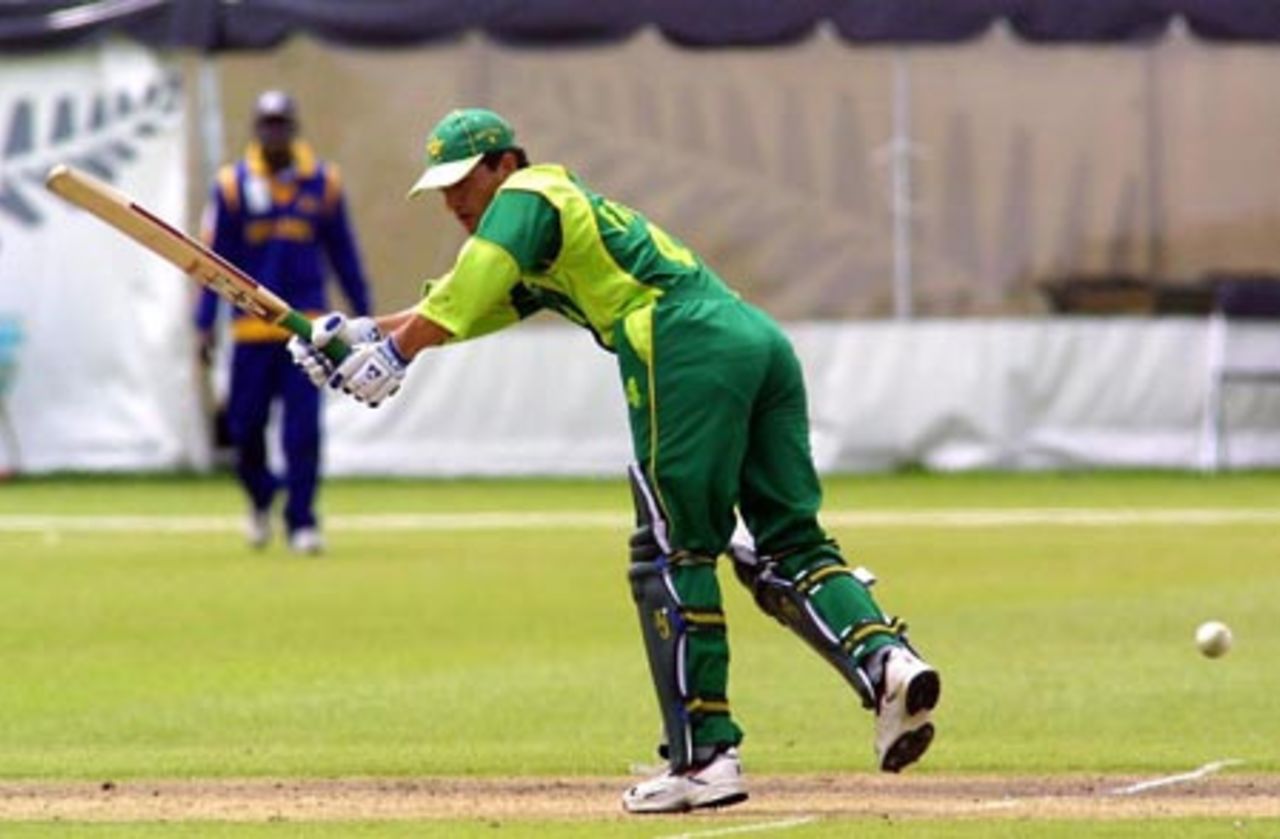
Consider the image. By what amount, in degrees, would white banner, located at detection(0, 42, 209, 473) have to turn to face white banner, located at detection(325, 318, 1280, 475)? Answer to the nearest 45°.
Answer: approximately 90° to its left

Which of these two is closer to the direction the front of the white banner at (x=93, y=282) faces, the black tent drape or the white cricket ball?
the white cricket ball

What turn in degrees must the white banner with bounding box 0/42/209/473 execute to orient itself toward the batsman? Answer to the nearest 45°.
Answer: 0° — it already faces them

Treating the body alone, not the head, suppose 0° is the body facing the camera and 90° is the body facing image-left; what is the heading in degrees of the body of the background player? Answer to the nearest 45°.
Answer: approximately 0°

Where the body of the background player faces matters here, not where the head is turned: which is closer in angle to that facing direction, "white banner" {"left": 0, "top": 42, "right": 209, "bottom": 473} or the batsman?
the batsman

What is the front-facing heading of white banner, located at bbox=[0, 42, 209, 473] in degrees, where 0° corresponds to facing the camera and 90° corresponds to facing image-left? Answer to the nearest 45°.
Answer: approximately 0°

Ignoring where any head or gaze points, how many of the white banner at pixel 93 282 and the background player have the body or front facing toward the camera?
2

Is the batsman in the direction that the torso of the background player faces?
yes

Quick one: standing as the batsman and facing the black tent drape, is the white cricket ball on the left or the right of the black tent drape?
right

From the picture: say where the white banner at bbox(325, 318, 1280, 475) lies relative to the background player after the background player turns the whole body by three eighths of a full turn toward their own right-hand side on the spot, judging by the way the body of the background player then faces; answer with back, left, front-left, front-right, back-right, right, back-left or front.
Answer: right

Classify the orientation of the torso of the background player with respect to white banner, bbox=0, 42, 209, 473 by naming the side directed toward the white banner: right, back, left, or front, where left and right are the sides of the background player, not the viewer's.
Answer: back
